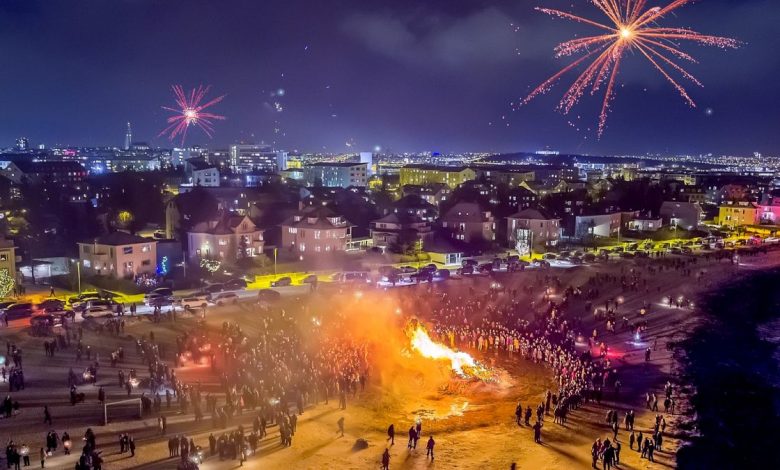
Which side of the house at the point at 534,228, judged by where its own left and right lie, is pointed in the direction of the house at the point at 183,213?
right

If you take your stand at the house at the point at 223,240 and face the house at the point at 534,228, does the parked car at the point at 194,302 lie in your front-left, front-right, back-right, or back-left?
back-right

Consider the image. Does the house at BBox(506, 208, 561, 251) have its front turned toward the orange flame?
yes

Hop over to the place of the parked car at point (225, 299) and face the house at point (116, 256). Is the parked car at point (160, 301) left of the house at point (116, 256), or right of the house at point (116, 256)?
left

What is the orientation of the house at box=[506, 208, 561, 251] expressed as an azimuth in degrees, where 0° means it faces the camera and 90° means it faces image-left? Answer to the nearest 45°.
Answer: approximately 0°

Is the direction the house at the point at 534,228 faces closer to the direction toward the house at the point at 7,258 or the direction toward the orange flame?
the orange flame

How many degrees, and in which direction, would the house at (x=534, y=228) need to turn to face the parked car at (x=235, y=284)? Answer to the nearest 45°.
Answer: approximately 45° to its right

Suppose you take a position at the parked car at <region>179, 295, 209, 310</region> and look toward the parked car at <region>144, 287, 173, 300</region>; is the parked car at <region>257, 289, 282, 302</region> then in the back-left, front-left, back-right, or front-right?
back-right

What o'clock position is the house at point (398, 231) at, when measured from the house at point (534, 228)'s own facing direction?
the house at point (398, 231) is roughly at 2 o'clock from the house at point (534, 228).

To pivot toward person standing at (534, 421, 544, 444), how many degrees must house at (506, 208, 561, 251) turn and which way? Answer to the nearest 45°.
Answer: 0° — it already faces them

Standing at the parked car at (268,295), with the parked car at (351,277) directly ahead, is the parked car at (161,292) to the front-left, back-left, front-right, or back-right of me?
back-left

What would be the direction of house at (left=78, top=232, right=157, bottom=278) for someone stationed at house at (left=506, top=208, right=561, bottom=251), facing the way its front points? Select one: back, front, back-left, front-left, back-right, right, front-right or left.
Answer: front-right

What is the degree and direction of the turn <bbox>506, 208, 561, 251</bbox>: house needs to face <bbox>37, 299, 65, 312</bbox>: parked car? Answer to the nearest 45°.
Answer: approximately 45° to its right

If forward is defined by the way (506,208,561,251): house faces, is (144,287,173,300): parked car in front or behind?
in front

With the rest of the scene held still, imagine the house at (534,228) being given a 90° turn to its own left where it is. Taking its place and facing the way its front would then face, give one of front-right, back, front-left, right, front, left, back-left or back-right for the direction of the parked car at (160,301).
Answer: back-right
